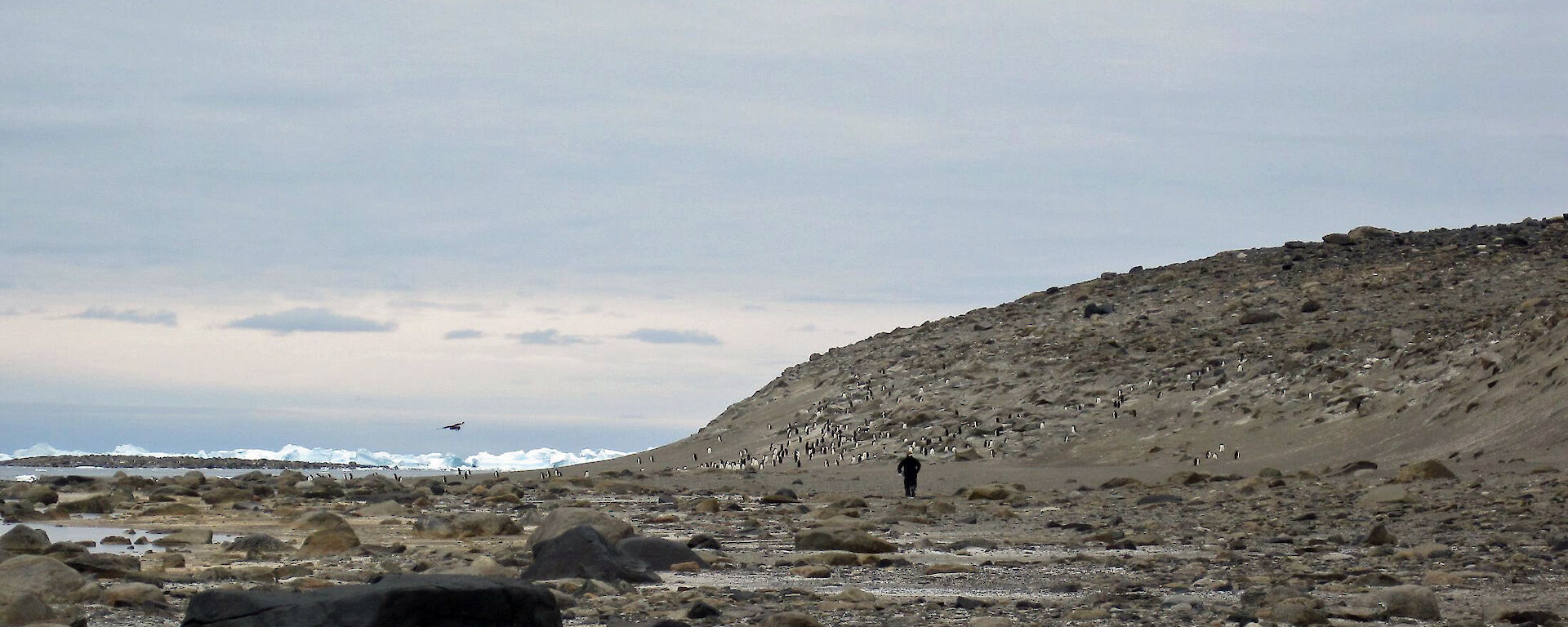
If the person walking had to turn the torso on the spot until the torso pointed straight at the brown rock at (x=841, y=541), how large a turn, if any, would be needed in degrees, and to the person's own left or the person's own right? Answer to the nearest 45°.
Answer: approximately 180°

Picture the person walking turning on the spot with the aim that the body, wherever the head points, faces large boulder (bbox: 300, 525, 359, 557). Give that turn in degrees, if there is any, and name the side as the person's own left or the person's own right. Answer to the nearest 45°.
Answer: approximately 135° to the person's own left

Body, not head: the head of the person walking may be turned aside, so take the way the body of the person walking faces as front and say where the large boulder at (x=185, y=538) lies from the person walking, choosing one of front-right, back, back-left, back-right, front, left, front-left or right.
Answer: back-left

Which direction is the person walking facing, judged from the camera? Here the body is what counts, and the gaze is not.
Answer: away from the camera

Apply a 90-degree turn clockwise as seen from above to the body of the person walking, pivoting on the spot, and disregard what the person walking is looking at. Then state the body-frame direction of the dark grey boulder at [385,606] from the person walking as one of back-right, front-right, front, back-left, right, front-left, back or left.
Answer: right

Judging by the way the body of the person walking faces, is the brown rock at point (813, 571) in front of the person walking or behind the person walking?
behind

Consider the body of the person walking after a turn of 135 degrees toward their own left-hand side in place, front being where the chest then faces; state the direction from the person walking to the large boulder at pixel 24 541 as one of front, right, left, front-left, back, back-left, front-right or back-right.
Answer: front

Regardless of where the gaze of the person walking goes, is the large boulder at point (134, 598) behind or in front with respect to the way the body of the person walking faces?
behind

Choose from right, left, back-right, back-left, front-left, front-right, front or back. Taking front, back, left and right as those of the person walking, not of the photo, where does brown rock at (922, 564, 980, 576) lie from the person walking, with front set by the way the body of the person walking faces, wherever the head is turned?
back

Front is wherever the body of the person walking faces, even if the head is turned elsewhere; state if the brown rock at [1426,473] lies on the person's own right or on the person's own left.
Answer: on the person's own right

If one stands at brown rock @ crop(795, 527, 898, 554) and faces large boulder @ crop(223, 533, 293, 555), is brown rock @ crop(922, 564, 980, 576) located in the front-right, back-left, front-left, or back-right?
back-left

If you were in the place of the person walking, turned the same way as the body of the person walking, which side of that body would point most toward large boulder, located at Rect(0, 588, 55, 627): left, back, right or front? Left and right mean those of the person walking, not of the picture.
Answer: back
